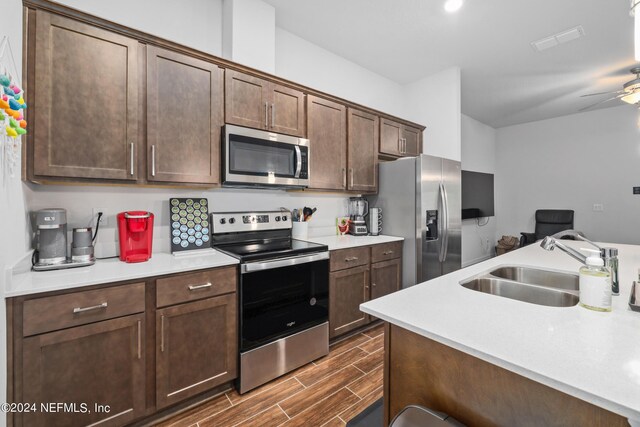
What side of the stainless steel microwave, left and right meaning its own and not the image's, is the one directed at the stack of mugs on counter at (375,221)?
left

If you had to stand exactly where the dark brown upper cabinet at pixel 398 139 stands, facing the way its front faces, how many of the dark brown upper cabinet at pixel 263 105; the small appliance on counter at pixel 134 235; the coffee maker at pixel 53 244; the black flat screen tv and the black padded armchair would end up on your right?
3

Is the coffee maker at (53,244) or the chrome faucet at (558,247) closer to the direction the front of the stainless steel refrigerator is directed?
the chrome faucet

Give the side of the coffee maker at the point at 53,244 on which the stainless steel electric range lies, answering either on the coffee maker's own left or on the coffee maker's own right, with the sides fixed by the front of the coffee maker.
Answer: on the coffee maker's own left
